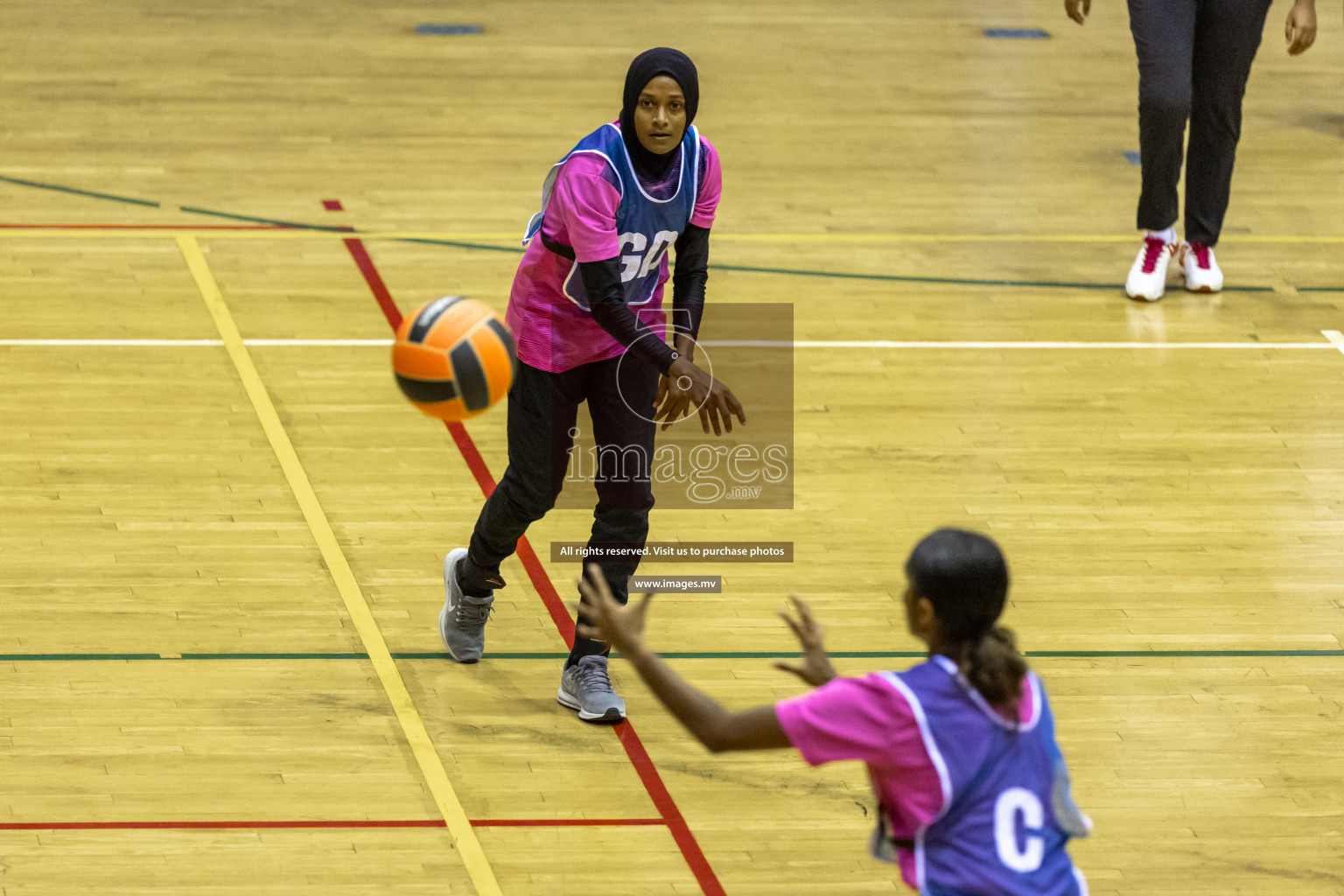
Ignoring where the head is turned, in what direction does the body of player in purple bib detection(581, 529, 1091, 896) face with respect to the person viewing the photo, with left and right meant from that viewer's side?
facing away from the viewer and to the left of the viewer

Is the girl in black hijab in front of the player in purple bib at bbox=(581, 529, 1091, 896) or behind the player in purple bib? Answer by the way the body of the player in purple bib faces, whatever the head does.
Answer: in front

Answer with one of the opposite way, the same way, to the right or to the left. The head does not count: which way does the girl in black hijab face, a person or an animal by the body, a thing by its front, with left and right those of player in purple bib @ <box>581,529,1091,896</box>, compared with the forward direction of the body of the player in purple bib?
the opposite way

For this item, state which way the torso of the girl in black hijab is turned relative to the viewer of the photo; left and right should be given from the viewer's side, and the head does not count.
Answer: facing the viewer and to the right of the viewer

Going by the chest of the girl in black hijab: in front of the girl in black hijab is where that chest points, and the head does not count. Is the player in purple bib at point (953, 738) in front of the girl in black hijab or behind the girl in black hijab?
in front

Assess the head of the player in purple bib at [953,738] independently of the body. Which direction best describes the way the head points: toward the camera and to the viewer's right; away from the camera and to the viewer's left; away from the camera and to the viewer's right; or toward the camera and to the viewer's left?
away from the camera and to the viewer's left

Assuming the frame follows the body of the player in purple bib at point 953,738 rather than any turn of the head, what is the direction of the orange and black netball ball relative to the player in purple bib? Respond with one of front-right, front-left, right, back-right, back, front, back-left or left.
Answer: front

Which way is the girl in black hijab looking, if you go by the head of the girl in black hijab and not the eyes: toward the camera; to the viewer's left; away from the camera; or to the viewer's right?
toward the camera
